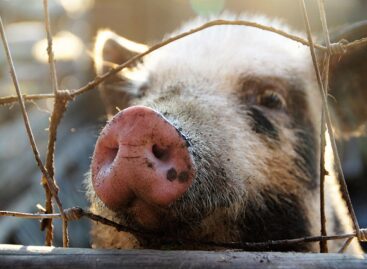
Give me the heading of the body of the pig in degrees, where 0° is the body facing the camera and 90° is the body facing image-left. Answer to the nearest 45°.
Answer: approximately 45°
